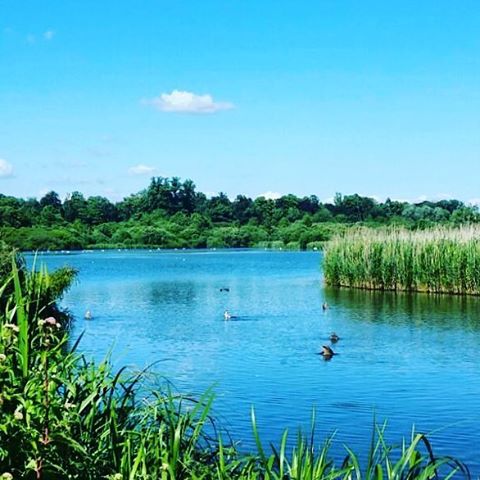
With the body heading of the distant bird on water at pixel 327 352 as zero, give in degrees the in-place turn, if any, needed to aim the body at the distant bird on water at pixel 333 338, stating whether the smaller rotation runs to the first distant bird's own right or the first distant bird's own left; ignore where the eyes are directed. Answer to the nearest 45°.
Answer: approximately 90° to the first distant bird's own right

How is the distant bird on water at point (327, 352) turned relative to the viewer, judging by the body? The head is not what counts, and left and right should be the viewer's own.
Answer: facing to the left of the viewer
